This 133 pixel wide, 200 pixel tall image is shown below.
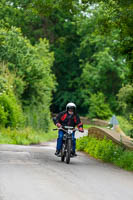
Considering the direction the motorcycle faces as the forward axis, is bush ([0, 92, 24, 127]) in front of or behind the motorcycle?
behind

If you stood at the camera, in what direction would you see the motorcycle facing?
facing the viewer
